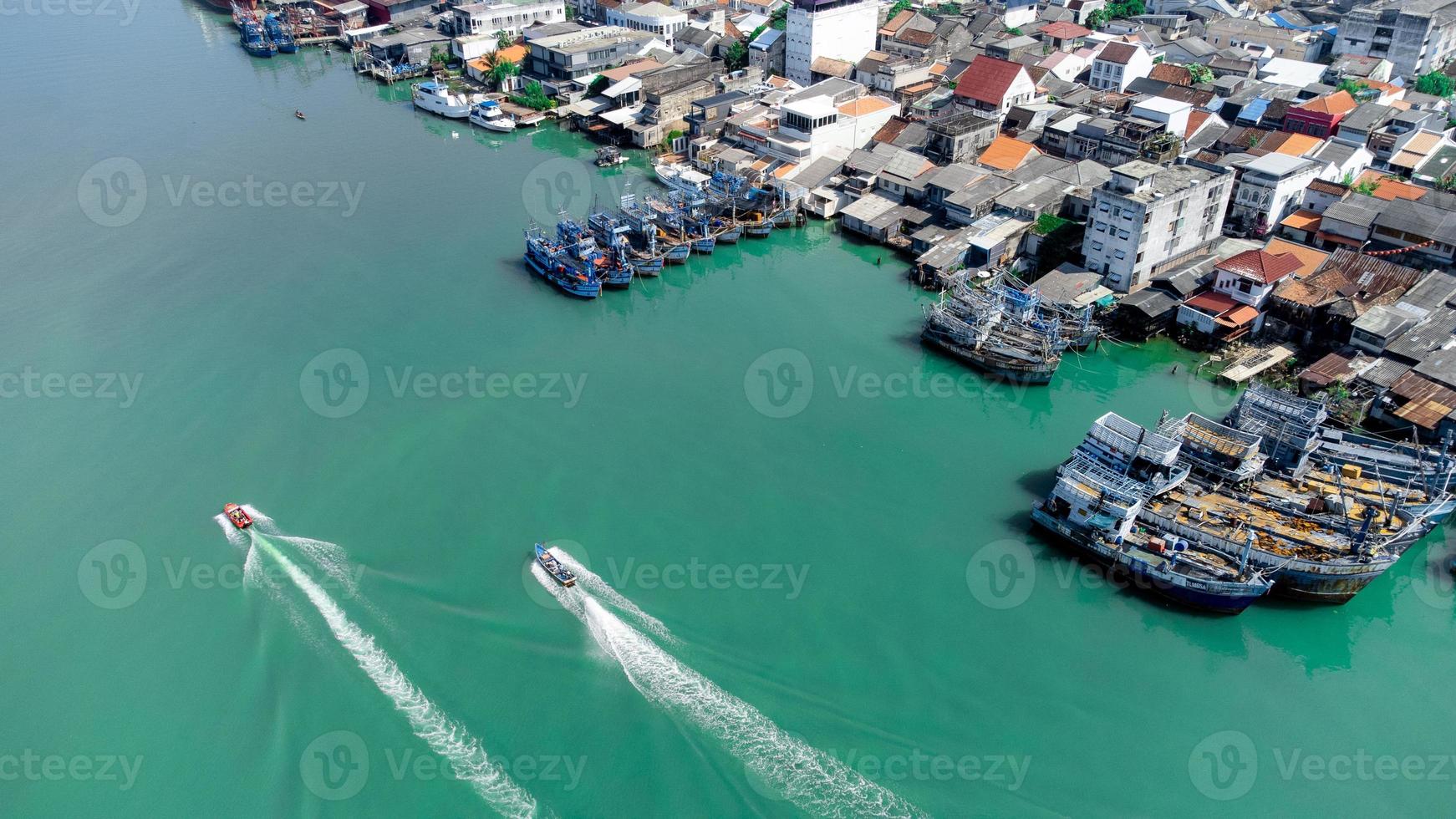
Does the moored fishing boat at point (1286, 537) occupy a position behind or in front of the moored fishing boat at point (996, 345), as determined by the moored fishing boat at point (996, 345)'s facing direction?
in front

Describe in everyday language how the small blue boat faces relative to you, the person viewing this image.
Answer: facing away from the viewer and to the left of the viewer

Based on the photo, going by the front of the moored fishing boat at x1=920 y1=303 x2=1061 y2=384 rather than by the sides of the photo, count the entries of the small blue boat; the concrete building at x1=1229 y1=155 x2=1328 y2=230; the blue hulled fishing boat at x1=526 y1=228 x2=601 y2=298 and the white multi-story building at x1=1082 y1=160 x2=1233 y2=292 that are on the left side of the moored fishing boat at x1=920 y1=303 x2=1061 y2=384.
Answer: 2

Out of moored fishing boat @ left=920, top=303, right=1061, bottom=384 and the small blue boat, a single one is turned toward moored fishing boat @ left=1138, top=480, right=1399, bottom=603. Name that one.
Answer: moored fishing boat @ left=920, top=303, right=1061, bottom=384

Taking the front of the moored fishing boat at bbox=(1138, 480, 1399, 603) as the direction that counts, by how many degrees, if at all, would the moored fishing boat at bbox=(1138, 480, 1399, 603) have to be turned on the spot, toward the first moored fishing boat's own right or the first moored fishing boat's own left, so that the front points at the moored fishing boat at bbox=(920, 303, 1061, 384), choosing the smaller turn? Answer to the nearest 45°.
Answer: approximately 180°

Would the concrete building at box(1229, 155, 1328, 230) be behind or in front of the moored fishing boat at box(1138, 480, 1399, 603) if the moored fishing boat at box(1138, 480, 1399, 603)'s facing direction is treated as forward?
behind

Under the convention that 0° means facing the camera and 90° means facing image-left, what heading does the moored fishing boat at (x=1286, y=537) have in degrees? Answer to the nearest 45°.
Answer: approximately 315°

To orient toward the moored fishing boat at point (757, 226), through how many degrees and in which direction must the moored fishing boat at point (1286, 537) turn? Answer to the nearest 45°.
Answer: approximately 180°

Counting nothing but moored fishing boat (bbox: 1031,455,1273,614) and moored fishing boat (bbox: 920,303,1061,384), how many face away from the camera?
0

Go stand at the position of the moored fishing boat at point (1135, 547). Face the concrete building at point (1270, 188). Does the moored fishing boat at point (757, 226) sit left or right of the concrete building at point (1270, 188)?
left

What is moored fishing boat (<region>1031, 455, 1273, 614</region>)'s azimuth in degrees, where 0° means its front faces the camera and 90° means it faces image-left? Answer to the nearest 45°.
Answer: approximately 315°
